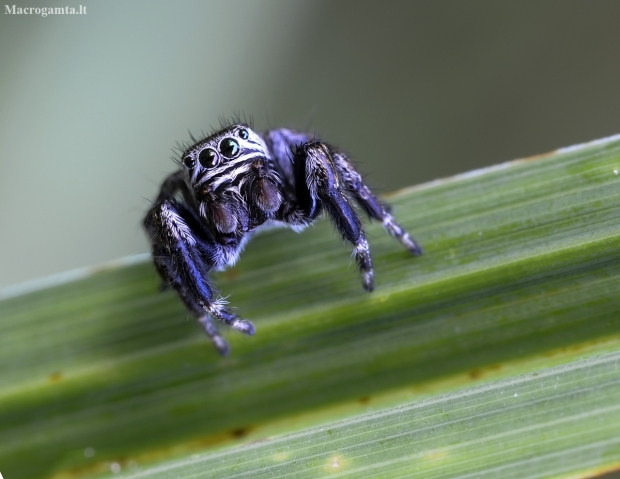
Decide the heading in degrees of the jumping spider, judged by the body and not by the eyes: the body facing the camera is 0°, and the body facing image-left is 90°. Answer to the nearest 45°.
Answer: approximately 0°
